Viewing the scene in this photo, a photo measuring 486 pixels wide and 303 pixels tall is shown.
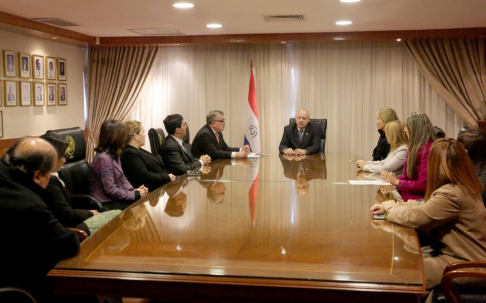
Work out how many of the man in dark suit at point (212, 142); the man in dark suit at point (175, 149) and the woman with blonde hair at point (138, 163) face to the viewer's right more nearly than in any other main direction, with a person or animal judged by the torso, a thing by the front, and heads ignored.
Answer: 3

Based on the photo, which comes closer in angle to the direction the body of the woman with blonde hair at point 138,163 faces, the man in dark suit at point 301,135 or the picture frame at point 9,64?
the man in dark suit

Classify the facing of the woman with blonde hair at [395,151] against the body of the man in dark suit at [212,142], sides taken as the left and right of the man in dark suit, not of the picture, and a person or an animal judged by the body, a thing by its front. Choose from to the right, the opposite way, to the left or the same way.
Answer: the opposite way

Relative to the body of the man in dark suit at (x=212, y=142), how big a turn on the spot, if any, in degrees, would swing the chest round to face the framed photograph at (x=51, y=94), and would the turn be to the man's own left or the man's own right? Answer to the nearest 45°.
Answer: approximately 135° to the man's own left

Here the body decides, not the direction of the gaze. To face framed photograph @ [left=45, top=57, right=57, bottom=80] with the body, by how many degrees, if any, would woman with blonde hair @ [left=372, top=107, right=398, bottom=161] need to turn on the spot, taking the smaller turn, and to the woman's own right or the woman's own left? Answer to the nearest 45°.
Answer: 0° — they already face it

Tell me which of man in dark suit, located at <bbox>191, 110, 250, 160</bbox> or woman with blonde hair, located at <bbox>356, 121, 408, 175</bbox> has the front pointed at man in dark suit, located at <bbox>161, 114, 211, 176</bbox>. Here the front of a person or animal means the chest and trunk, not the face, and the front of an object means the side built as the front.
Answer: the woman with blonde hair

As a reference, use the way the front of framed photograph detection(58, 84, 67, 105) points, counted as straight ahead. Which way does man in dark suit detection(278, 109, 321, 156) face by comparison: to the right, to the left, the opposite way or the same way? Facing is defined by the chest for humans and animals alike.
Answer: to the right

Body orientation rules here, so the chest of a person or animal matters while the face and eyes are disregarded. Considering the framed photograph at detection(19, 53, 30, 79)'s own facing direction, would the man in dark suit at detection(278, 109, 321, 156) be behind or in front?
in front

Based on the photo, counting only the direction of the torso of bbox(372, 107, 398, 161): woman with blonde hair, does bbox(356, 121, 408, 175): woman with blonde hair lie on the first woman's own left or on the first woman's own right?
on the first woman's own left

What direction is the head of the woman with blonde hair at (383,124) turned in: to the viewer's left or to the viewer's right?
to the viewer's left

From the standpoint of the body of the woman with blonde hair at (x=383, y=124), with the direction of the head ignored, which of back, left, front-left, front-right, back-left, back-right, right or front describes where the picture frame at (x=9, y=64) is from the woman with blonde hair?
front

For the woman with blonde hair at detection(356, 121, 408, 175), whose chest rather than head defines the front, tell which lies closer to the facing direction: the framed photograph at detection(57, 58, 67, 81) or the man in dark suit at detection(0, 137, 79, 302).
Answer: the framed photograph

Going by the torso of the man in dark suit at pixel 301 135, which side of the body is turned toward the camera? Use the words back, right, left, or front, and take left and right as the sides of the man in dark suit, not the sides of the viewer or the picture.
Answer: front

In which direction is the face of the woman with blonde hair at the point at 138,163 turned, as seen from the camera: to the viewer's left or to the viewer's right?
to the viewer's right

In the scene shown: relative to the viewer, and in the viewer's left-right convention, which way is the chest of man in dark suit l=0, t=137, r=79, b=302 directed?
facing away from the viewer and to the right of the viewer

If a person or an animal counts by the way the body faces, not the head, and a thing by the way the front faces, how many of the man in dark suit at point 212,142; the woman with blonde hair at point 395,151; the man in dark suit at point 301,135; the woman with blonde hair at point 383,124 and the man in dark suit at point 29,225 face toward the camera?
1

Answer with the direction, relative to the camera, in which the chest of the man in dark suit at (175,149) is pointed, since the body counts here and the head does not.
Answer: to the viewer's right

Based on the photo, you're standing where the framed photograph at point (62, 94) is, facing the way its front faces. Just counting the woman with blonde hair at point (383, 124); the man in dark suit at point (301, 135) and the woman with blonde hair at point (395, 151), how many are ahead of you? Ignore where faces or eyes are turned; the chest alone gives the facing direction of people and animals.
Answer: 3
